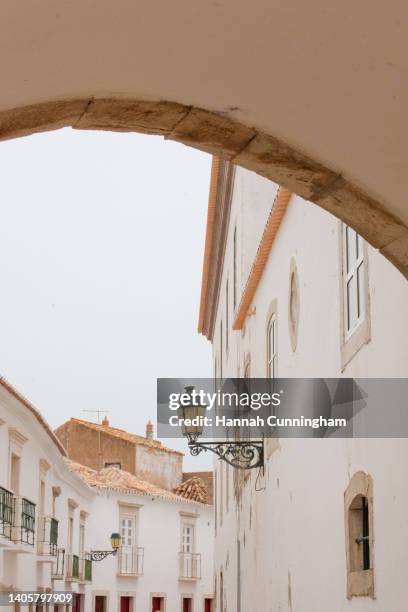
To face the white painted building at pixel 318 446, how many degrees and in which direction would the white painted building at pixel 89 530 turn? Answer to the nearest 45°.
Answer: approximately 45° to its right

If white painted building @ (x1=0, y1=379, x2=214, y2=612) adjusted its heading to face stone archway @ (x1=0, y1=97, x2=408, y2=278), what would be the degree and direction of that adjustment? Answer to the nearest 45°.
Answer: approximately 45° to its right

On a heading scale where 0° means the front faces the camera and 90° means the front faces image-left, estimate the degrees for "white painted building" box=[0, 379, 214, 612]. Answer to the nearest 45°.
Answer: approximately 315°
